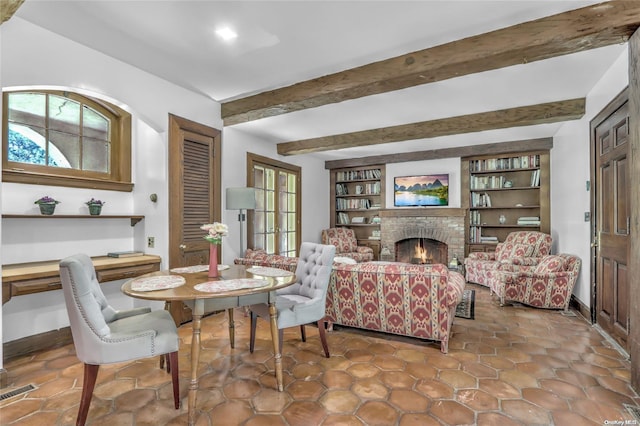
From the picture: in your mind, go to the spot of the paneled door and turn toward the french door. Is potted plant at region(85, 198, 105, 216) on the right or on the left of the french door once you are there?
left

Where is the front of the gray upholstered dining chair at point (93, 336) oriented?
to the viewer's right

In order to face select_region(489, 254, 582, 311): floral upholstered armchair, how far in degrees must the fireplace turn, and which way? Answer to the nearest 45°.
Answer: approximately 45° to its left

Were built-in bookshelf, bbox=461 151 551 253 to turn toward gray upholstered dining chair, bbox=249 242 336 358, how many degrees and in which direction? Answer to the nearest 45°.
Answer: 0° — it already faces it

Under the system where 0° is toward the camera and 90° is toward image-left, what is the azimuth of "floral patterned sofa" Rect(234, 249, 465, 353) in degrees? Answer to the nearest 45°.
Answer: approximately 225°

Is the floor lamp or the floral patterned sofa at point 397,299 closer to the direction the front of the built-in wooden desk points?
the floral patterned sofa

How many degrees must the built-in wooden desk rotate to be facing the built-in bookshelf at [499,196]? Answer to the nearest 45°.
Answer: approximately 45° to its left

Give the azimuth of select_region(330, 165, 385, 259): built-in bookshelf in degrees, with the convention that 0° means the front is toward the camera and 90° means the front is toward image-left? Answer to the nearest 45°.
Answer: approximately 0°

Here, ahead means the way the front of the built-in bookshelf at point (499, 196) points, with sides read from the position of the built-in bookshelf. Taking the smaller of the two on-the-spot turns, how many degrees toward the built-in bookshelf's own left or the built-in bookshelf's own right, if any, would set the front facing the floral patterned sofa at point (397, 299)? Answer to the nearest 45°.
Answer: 0° — it already faces it

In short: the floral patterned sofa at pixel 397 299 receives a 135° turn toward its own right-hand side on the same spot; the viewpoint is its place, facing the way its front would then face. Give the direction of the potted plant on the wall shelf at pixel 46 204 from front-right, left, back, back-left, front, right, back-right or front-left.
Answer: right

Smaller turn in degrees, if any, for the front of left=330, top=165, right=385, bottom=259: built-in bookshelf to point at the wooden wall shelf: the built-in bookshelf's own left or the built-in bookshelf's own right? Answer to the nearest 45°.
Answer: approximately 45° to the built-in bookshelf's own right

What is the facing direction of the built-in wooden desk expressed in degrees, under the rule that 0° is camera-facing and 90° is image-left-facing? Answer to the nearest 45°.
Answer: approximately 315°

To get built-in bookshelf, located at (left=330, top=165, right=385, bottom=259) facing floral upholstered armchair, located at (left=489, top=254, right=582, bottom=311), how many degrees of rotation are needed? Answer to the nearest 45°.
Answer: approximately 45° to its left

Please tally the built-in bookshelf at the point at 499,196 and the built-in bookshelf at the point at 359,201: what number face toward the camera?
2
